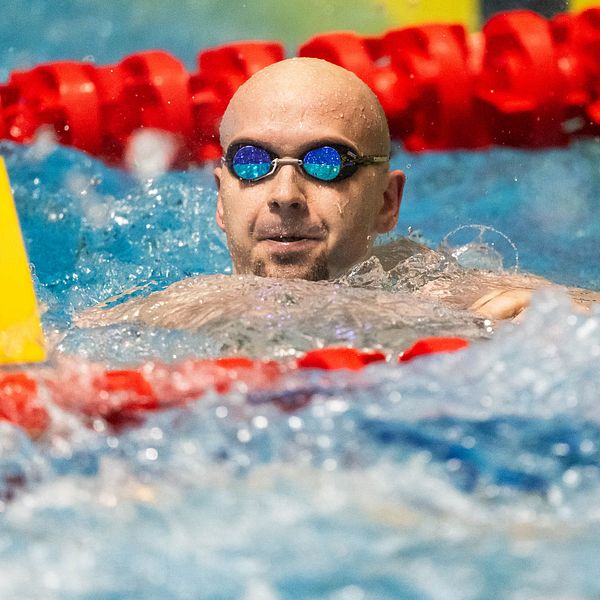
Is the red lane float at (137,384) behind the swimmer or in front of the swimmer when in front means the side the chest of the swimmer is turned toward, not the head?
in front

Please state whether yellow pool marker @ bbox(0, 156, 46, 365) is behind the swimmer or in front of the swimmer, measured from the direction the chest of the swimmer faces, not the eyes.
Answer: in front

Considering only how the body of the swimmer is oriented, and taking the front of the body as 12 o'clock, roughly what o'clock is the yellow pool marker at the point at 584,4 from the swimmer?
The yellow pool marker is roughly at 7 o'clock from the swimmer.

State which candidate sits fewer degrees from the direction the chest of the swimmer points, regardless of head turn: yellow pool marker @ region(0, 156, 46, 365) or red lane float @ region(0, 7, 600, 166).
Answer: the yellow pool marker

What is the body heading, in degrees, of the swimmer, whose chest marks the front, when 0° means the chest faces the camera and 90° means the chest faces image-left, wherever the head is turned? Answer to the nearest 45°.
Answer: approximately 0°

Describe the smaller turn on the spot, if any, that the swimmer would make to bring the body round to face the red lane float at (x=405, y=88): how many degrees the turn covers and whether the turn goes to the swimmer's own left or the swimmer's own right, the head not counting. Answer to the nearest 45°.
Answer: approximately 180°
